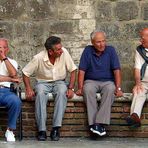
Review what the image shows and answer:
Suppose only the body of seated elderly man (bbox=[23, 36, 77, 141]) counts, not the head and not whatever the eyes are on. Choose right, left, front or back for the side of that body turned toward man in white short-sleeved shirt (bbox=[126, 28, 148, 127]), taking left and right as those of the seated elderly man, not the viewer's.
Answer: left

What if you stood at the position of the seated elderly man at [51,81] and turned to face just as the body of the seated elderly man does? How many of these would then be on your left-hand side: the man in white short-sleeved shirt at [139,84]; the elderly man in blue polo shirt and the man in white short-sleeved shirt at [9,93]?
2

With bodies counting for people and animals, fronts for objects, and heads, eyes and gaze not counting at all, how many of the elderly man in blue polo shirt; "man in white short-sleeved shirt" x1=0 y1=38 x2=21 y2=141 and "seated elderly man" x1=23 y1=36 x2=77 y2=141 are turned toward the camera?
3

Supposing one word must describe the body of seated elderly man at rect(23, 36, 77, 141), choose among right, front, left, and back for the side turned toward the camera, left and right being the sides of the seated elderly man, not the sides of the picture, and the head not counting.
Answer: front

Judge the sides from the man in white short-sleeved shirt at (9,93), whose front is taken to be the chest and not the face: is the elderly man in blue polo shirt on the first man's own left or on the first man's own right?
on the first man's own left

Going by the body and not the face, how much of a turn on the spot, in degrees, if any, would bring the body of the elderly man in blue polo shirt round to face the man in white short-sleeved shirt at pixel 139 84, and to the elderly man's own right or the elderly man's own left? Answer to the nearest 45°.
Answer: approximately 90° to the elderly man's own left

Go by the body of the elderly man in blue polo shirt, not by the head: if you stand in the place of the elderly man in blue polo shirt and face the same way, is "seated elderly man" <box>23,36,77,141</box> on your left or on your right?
on your right

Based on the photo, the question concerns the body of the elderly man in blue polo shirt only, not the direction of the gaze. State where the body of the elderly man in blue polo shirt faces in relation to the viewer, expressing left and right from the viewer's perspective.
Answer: facing the viewer

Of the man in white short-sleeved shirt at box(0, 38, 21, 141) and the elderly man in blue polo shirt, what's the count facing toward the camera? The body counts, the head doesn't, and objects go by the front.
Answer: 2

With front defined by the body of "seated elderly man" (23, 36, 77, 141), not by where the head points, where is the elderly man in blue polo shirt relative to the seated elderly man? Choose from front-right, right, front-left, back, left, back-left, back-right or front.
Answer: left

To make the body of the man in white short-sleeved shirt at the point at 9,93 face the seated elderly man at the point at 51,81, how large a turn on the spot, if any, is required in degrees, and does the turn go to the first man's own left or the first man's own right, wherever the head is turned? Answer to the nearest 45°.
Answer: approximately 90° to the first man's own left
